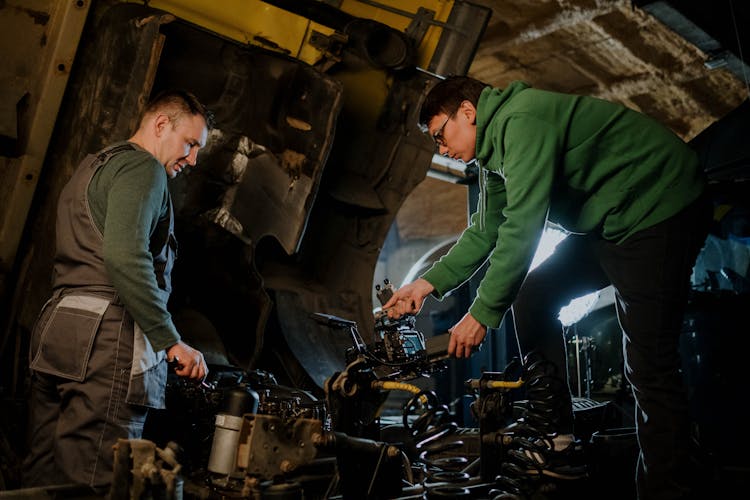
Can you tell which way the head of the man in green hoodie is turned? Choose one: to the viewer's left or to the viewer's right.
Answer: to the viewer's left

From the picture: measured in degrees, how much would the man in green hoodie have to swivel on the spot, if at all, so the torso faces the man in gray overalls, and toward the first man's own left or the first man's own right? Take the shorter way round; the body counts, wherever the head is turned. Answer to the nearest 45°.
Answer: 0° — they already face them

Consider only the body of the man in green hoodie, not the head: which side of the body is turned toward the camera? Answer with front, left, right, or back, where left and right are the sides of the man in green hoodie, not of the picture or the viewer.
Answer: left
